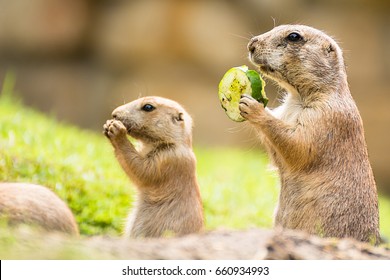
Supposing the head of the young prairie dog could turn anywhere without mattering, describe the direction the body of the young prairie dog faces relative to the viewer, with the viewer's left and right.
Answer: facing to the left of the viewer

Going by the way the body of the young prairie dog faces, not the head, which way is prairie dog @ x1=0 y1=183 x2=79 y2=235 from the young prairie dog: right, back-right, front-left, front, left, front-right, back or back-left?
front-left

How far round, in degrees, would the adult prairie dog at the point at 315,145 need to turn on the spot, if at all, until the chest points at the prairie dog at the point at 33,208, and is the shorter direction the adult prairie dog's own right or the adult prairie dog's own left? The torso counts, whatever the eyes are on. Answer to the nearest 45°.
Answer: approximately 45° to the adult prairie dog's own left

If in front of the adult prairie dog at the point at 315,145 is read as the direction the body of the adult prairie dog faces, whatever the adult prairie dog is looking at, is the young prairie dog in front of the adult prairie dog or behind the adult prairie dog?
in front

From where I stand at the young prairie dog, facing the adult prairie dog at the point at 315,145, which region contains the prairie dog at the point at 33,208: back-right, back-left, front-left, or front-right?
back-right

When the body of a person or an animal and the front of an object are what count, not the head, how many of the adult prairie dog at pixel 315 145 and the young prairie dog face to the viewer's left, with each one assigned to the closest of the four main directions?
2

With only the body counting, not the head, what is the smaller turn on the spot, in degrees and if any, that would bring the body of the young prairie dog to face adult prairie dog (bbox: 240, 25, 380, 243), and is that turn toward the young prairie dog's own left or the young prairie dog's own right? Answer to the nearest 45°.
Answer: approximately 180°

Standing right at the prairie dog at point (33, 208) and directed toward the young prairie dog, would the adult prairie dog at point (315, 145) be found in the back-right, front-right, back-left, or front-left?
front-right

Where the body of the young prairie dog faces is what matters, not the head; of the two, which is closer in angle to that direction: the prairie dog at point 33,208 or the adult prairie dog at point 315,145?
the prairie dog

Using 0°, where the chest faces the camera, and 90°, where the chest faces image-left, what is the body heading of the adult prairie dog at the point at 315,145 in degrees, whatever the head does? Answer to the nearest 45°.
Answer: approximately 90°
